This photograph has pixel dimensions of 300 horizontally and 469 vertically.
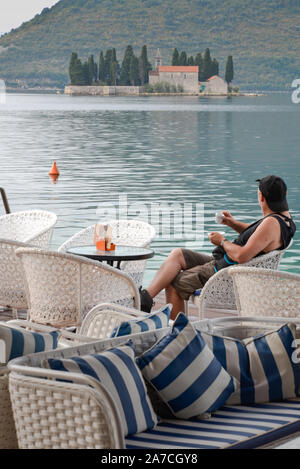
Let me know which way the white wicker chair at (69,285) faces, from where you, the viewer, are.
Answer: facing away from the viewer and to the right of the viewer

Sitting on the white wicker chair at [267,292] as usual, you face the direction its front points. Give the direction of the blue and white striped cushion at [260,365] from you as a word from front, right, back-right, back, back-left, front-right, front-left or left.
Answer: back-right

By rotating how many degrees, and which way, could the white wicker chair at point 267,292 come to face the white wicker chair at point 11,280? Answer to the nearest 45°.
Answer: approximately 90° to its left

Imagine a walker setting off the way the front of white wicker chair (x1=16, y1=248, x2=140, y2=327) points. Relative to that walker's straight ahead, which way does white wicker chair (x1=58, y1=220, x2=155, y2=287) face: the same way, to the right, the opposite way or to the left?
the opposite way

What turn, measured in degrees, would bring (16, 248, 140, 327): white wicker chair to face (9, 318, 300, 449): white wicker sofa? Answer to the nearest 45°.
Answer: approximately 135° to its right

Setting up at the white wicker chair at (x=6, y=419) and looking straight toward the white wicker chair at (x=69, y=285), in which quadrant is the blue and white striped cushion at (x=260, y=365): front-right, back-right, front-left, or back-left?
front-right

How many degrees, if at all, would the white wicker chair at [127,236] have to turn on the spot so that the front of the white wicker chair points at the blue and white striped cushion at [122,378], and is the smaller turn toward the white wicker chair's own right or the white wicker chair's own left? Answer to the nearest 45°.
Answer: approximately 45° to the white wicker chair's own left

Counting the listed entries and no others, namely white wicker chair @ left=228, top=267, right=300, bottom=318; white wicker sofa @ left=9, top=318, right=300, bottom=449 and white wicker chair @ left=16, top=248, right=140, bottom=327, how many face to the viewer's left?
0

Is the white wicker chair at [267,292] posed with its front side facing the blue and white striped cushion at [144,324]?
no

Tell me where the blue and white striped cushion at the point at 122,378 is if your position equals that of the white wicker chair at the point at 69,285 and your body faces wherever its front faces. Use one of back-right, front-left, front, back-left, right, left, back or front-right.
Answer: back-right

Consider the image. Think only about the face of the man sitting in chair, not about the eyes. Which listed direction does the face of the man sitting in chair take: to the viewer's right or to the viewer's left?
to the viewer's left

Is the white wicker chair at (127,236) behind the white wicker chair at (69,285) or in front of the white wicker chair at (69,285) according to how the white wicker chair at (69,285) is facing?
in front

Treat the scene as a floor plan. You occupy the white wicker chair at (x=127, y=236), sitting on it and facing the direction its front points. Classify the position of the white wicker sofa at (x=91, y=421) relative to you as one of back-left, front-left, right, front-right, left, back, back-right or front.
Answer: front-left

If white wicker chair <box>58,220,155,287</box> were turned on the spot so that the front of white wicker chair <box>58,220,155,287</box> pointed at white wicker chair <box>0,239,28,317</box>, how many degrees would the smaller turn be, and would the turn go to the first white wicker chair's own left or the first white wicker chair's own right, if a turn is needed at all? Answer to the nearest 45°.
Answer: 0° — it already faces it

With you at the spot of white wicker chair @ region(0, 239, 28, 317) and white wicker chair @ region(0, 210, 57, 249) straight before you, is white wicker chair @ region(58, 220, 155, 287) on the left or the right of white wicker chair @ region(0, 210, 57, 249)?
right

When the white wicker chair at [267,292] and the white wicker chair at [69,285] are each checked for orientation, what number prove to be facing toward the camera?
0

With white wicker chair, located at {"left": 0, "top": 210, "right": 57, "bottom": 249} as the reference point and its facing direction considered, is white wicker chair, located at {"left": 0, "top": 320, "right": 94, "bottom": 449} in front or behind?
in front
